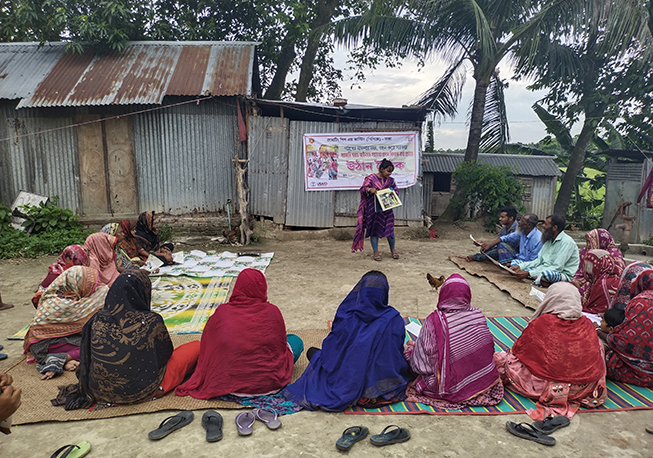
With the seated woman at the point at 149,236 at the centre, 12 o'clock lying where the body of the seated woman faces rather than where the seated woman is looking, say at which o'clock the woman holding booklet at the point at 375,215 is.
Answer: The woman holding booklet is roughly at 12 o'clock from the seated woman.

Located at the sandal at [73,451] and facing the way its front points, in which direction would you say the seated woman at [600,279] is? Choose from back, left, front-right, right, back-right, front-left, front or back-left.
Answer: front-right

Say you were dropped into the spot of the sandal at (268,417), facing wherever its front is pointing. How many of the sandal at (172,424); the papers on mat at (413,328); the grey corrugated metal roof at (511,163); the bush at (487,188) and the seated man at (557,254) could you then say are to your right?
4

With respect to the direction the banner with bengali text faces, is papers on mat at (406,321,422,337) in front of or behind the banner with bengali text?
in front

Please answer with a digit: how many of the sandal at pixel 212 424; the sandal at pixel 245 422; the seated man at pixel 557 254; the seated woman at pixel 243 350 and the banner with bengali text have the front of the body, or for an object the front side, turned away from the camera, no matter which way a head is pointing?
3

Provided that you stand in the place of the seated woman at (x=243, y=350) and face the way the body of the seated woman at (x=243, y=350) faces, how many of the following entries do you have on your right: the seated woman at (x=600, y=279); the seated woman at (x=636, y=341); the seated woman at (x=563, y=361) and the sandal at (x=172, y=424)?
3

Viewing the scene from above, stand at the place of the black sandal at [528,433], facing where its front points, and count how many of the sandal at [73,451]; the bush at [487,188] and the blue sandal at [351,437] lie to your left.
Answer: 2

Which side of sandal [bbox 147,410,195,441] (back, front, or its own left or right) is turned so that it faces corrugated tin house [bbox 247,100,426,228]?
front

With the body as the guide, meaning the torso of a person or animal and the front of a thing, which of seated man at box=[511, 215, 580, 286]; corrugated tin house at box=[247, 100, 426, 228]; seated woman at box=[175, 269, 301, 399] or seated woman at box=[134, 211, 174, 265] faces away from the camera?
seated woman at box=[175, 269, 301, 399]

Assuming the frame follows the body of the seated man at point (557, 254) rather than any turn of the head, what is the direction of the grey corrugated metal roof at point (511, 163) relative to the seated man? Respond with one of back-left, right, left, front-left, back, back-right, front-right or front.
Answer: right

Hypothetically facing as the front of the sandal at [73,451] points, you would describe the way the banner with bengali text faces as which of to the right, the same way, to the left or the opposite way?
the opposite way

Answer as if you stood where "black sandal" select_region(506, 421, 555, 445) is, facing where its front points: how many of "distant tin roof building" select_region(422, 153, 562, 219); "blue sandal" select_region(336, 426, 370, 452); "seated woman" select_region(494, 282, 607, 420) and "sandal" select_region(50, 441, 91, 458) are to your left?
2

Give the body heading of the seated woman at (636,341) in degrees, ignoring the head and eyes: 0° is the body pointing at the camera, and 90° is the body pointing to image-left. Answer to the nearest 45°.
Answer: approximately 135°

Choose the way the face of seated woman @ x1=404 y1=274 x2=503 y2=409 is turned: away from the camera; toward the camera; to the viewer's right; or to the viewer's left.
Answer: away from the camera

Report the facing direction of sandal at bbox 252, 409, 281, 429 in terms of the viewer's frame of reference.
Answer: facing away from the viewer and to the left of the viewer

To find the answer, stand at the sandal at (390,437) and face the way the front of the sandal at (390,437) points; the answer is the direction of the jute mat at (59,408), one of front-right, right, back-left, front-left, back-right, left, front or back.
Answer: back-left
